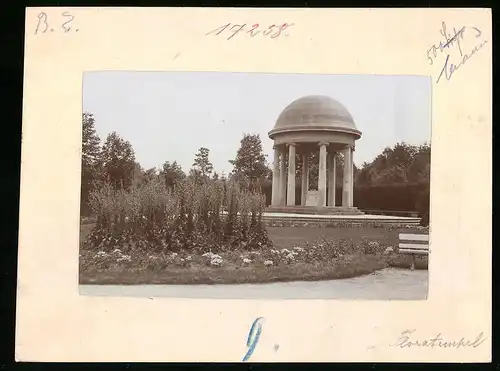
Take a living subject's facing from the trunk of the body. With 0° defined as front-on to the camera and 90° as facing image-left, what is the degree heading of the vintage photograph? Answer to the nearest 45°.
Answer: approximately 0°
